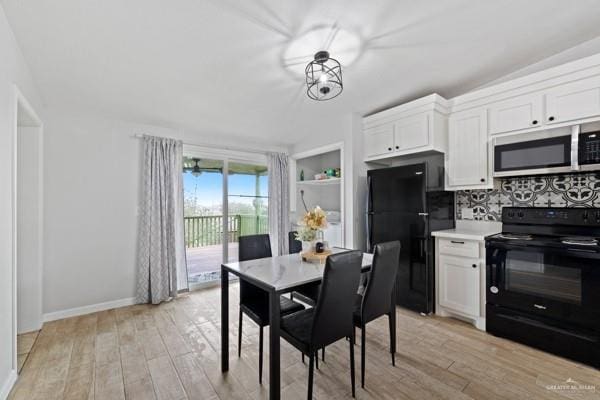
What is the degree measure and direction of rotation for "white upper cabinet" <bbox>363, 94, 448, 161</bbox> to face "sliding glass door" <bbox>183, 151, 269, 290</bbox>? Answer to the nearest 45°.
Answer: approximately 45° to its right

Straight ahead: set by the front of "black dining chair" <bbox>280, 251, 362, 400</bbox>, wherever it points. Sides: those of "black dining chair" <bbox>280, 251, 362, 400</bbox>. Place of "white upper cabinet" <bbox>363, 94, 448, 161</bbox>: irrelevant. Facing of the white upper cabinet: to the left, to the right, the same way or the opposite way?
to the left

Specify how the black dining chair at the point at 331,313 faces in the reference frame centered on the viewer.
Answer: facing away from the viewer and to the left of the viewer

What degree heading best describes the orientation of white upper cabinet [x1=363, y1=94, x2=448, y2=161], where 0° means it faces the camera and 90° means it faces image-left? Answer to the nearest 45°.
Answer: approximately 45°

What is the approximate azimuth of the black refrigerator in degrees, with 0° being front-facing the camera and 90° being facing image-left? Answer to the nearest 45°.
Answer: approximately 45°

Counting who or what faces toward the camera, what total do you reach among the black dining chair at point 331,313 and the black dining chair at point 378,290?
0

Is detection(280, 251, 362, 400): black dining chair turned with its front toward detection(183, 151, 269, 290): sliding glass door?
yes

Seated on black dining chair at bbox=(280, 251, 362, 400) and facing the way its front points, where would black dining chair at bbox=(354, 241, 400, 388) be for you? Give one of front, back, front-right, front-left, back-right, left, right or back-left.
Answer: right

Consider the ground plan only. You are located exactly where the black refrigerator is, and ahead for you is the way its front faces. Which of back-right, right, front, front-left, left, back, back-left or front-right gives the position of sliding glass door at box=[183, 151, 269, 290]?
front-right

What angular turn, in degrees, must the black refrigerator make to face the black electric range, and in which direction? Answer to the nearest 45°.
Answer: approximately 135° to its left
